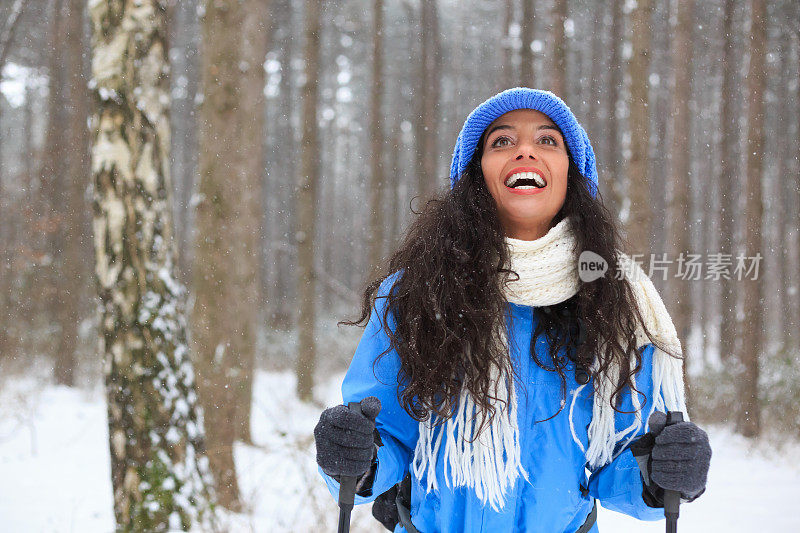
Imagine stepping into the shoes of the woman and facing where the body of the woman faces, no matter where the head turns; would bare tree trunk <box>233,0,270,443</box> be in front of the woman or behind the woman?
behind

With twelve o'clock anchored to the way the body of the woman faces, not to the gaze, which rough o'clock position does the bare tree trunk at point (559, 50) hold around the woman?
The bare tree trunk is roughly at 6 o'clock from the woman.

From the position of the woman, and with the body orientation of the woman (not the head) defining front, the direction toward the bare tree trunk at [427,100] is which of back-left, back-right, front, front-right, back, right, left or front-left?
back

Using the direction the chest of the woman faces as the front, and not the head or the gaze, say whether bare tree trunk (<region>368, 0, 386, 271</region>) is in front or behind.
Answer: behind

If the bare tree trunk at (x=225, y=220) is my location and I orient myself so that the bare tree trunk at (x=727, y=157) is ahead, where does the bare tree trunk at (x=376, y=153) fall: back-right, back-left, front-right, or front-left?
front-left

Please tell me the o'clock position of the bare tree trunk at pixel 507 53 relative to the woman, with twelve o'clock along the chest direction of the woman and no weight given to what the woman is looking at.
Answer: The bare tree trunk is roughly at 6 o'clock from the woman.

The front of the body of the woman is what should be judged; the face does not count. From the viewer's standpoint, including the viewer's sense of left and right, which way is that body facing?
facing the viewer

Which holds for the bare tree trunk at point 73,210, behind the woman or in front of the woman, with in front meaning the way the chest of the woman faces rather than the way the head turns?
behind
